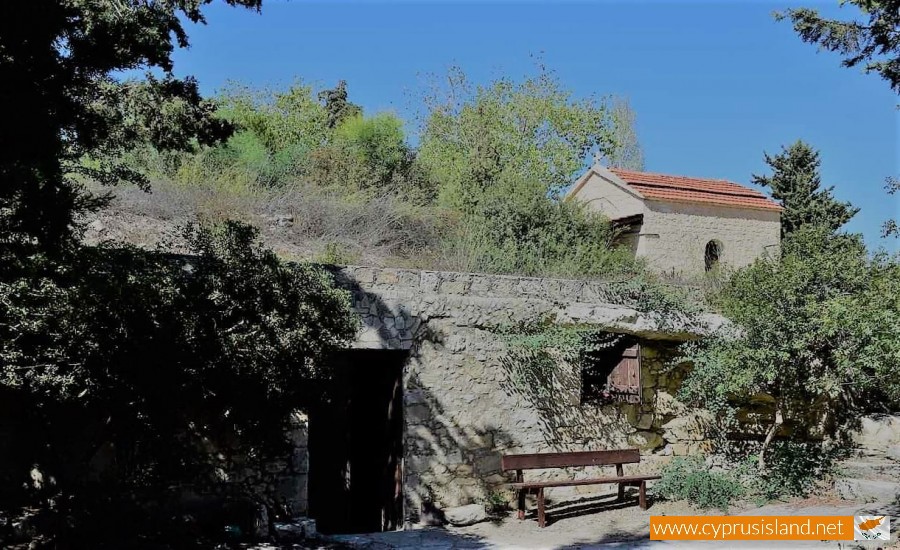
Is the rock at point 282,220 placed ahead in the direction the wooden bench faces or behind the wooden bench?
behind

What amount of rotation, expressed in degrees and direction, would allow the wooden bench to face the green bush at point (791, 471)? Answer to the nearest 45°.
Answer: approximately 45° to its left

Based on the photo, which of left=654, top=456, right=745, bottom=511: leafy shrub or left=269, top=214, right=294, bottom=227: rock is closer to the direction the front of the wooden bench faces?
the leafy shrub

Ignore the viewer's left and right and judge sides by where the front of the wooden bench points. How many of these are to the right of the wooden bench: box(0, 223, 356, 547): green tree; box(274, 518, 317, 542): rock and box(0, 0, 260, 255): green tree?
3

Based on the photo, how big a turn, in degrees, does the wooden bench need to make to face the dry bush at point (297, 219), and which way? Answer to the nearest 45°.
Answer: approximately 180°

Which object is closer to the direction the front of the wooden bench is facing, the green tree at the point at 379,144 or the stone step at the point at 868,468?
the stone step

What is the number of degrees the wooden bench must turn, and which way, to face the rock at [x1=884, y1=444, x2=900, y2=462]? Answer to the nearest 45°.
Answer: approximately 90° to its left

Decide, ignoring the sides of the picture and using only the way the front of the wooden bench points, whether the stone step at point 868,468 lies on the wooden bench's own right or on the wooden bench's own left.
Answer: on the wooden bench's own left

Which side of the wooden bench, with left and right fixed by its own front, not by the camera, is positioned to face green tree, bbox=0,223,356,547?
right

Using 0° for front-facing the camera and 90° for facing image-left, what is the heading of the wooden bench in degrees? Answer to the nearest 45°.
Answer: approximately 315°

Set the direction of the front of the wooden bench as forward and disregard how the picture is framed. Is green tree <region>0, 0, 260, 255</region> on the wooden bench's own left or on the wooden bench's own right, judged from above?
on the wooden bench's own right

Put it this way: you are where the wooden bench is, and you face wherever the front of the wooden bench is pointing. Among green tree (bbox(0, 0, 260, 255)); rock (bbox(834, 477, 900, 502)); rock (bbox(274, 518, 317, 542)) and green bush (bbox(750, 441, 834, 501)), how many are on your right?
2
